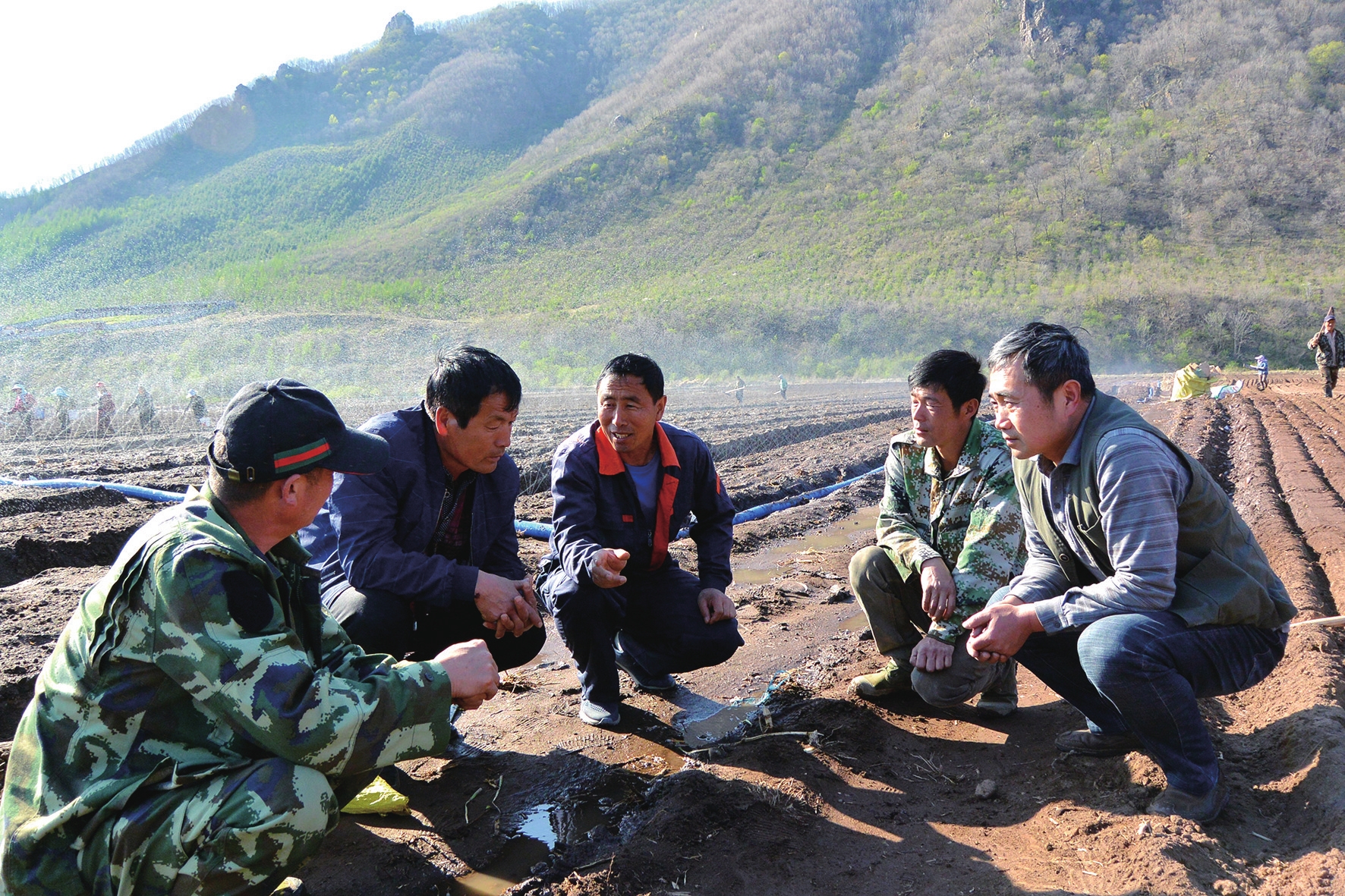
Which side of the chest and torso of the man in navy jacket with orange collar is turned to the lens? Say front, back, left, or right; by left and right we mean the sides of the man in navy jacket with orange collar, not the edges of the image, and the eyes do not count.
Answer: front

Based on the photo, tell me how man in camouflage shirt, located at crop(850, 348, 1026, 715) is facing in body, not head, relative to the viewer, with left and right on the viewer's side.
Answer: facing the viewer and to the left of the viewer

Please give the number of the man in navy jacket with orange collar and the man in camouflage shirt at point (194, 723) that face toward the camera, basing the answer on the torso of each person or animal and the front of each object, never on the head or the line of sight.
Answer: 1

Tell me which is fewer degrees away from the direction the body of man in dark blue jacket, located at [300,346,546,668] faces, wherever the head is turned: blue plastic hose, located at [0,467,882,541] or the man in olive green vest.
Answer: the man in olive green vest

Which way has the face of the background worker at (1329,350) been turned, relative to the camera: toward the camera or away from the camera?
toward the camera

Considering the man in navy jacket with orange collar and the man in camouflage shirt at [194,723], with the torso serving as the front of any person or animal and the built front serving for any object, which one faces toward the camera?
the man in navy jacket with orange collar

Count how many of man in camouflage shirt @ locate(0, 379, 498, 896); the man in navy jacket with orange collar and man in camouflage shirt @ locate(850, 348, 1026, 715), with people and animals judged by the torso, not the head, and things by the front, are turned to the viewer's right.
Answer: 1

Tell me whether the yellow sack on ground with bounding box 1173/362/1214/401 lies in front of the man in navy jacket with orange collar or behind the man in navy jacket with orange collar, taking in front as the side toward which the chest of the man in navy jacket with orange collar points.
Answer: behind

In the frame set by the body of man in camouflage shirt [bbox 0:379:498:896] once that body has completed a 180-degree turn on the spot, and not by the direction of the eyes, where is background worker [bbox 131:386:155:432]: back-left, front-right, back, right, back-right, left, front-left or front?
right

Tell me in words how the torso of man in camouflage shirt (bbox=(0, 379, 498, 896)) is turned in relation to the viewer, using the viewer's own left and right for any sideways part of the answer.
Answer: facing to the right of the viewer

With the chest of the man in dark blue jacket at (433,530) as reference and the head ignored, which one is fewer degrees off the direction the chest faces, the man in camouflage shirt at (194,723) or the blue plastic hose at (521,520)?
the man in camouflage shirt

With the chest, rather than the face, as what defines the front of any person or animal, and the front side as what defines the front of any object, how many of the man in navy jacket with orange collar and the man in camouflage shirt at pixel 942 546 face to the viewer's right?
0

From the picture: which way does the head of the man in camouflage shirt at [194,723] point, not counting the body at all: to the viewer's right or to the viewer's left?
to the viewer's right

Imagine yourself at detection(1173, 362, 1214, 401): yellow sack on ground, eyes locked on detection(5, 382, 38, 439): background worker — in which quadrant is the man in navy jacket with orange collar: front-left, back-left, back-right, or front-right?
front-left
